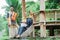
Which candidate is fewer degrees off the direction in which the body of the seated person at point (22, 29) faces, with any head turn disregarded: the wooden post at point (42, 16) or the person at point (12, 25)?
the person

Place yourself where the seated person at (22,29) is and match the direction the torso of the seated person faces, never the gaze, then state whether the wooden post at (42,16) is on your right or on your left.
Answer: on your left

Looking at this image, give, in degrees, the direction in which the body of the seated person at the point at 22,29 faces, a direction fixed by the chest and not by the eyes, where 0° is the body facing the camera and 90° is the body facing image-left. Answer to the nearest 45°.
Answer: approximately 45°
